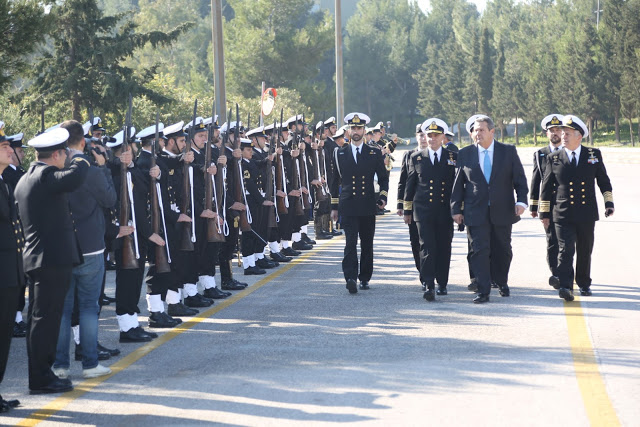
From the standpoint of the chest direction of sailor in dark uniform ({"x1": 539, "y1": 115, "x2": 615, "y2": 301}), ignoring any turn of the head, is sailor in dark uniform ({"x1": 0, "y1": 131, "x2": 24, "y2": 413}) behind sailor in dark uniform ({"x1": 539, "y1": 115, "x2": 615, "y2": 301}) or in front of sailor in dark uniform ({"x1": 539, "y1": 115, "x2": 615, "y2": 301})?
in front

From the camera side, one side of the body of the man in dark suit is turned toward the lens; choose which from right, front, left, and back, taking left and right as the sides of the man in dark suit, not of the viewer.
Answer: front

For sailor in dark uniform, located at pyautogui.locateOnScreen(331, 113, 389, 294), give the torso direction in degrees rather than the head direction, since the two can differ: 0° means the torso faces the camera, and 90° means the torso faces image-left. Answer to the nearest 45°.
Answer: approximately 0°

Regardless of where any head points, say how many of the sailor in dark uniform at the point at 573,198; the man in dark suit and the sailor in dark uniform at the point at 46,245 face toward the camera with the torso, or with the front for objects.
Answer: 2

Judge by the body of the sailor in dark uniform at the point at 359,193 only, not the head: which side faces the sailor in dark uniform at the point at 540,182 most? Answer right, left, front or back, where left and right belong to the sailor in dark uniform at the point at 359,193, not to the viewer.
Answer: left

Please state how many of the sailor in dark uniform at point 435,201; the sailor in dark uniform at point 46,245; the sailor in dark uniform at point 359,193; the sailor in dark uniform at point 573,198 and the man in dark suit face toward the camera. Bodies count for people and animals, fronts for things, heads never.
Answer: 4

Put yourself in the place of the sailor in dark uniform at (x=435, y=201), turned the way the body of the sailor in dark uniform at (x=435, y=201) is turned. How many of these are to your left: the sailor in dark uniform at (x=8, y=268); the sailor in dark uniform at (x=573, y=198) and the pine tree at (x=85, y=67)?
1

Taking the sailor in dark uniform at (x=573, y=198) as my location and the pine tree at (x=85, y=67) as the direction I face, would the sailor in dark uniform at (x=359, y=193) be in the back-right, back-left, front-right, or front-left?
front-left

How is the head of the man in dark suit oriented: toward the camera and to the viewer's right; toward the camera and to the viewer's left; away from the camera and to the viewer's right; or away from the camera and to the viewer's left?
toward the camera and to the viewer's left

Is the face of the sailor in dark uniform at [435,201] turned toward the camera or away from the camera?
toward the camera

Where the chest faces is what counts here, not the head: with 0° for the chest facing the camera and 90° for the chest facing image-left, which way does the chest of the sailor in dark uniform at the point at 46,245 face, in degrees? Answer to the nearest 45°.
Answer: approximately 225°

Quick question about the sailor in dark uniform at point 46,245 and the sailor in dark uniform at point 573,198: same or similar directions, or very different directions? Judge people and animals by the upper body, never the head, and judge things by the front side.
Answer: very different directions

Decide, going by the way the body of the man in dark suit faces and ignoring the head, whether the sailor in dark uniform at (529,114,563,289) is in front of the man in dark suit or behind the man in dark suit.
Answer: behind

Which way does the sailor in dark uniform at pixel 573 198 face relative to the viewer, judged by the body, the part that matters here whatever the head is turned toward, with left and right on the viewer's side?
facing the viewer

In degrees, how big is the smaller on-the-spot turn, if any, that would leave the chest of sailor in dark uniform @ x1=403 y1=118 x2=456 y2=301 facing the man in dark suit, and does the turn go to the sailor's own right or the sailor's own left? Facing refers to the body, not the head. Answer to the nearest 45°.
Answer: approximately 45° to the sailor's own left

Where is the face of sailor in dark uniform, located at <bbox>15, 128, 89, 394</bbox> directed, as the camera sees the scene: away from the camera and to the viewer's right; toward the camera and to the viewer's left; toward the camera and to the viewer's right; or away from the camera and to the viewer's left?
away from the camera and to the viewer's right

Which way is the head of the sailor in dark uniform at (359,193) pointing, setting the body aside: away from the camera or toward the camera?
toward the camera
